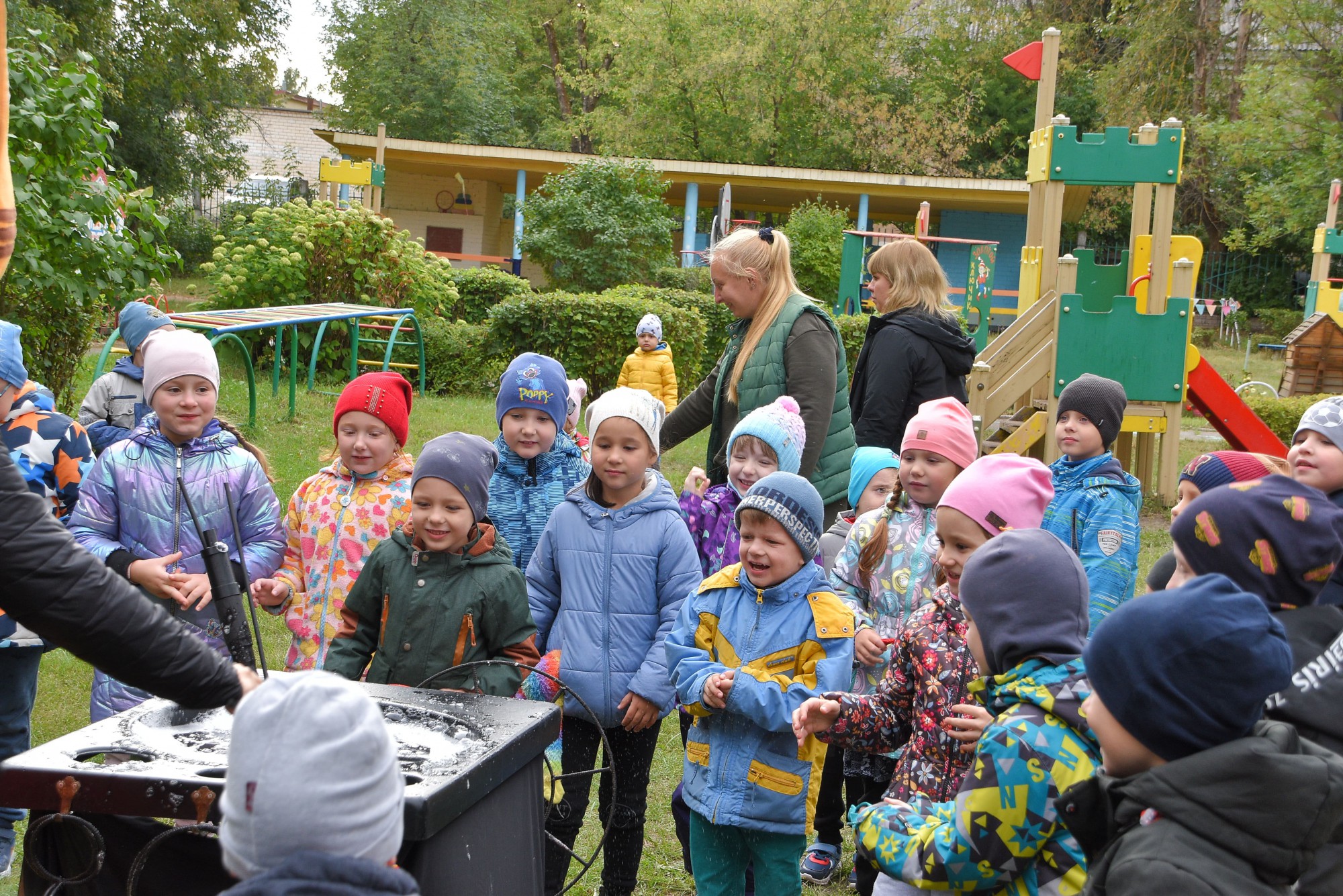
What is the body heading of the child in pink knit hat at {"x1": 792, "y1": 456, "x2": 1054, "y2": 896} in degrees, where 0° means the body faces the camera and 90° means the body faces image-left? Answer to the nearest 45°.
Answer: approximately 45°

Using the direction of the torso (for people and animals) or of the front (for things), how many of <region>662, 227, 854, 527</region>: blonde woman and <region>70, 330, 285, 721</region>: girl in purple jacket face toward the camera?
1

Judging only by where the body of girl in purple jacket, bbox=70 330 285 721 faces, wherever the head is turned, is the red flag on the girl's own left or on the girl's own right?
on the girl's own left

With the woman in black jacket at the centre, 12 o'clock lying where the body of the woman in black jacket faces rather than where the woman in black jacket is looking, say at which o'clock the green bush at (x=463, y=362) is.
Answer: The green bush is roughly at 2 o'clock from the woman in black jacket.

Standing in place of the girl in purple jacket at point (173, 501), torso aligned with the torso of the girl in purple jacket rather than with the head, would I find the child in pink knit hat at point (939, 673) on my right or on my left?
on my left

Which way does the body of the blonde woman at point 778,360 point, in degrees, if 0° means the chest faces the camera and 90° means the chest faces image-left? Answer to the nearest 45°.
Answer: approximately 90°

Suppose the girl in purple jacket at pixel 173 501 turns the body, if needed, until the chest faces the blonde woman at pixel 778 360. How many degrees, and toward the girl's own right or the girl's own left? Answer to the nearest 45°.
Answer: approximately 90° to the girl's own left

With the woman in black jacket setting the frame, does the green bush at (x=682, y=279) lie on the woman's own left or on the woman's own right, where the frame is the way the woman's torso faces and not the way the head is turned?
on the woman's own right

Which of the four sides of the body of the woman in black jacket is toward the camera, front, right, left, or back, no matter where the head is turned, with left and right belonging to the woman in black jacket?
left

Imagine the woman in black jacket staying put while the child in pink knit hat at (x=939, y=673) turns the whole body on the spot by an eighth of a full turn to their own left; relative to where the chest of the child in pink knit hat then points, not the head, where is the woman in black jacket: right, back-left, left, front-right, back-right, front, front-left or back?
back

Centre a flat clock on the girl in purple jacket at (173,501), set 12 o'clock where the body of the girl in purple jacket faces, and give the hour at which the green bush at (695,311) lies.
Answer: The green bush is roughly at 7 o'clock from the girl in purple jacket.

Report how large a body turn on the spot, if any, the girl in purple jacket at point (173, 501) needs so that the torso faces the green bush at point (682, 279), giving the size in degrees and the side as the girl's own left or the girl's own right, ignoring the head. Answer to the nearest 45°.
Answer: approximately 135° to the girl's own left
